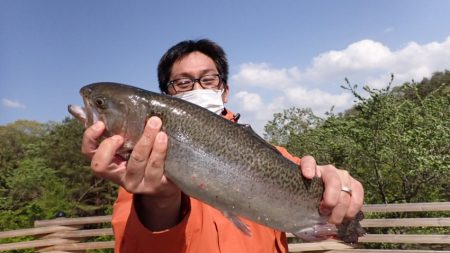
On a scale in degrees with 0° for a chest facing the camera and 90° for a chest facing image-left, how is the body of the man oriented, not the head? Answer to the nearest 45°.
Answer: approximately 0°
